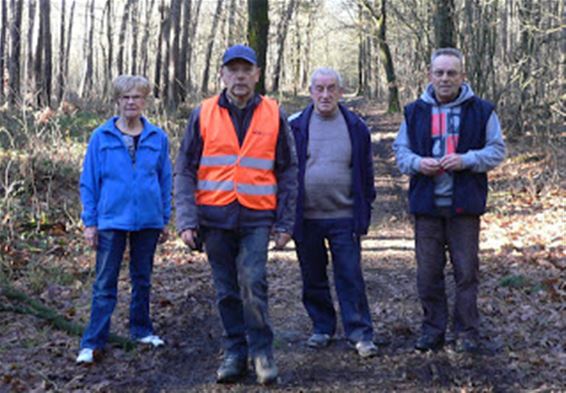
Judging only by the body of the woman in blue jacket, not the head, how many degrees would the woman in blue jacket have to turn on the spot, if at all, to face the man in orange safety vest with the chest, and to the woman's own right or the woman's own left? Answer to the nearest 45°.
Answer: approximately 45° to the woman's own left

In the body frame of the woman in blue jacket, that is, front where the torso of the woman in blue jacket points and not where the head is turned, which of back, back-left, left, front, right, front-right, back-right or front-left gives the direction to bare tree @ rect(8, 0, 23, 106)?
back

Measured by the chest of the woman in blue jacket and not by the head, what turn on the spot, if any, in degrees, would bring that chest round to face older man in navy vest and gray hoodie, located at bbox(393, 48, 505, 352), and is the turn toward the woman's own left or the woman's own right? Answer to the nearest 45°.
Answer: approximately 90° to the woman's own left

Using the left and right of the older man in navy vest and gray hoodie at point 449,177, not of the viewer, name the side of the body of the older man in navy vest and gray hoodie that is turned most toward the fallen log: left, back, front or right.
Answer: right

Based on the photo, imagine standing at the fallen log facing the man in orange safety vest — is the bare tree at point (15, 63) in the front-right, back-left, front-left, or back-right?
back-left

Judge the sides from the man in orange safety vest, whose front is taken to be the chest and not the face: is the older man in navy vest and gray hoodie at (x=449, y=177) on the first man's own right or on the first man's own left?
on the first man's own left

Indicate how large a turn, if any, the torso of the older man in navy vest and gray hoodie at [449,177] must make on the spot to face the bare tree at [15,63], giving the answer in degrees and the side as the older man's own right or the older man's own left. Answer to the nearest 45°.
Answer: approximately 135° to the older man's own right

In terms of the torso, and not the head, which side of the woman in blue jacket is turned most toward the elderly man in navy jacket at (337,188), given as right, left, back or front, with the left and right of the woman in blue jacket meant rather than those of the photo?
left

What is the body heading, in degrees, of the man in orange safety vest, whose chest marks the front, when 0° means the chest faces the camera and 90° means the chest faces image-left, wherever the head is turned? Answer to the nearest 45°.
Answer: approximately 0°
